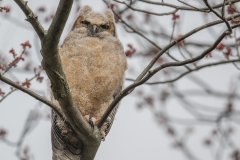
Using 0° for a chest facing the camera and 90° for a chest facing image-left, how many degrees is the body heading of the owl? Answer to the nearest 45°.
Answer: approximately 0°
